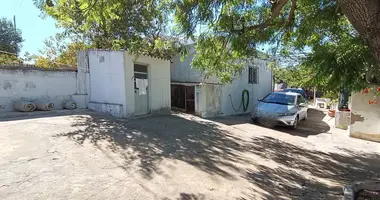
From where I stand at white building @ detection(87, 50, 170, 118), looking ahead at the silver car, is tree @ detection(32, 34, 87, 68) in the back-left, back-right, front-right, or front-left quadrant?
back-left

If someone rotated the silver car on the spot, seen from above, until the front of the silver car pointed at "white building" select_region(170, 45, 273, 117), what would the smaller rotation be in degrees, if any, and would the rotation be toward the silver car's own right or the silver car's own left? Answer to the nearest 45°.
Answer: approximately 45° to the silver car's own right

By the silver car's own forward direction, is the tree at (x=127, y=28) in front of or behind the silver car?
in front

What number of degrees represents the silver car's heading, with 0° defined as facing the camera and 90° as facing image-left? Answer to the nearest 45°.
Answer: approximately 45°

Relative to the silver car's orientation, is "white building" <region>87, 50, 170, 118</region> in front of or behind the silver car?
in front

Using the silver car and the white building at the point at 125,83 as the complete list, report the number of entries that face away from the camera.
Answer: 0

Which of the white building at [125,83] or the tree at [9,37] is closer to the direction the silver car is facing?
the white building

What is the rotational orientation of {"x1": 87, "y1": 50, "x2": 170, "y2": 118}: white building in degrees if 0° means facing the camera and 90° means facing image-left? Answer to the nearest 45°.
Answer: approximately 315°

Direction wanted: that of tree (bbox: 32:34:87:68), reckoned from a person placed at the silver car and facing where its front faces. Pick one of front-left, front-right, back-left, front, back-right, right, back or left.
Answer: front-right
